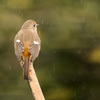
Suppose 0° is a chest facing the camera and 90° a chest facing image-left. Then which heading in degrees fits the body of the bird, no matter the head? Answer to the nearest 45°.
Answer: approximately 180°
